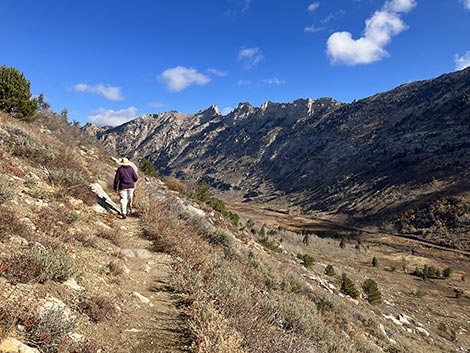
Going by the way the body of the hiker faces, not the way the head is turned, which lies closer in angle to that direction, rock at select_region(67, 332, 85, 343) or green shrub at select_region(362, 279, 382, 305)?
the green shrub

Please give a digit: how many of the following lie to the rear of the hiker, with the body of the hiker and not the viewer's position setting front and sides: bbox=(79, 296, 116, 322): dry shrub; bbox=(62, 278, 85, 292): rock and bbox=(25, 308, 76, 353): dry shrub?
3

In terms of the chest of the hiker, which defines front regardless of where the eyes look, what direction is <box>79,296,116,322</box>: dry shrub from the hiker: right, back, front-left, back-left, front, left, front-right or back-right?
back

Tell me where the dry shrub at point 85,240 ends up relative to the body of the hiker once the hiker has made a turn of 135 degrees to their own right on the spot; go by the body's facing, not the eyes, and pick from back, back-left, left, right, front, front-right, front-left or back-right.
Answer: front-right

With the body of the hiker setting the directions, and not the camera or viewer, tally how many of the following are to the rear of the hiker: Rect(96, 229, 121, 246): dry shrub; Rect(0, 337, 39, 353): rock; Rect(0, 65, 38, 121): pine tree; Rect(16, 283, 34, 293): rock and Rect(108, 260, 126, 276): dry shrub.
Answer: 4

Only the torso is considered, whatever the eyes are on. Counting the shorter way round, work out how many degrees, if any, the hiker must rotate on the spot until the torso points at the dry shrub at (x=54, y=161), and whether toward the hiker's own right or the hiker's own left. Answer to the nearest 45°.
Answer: approximately 90° to the hiker's own left

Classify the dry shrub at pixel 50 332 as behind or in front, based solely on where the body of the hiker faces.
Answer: behind

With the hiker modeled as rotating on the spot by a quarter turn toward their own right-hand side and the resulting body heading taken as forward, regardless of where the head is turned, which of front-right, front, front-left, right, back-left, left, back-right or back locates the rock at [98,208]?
back-right

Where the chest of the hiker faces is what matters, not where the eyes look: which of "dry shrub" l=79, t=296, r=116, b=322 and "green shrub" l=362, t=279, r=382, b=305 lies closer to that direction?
the green shrub

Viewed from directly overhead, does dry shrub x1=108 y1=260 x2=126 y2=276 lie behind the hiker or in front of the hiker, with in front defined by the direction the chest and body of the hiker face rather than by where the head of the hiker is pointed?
behind

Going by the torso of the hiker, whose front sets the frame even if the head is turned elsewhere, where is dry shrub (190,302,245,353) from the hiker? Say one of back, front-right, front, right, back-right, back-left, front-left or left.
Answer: back

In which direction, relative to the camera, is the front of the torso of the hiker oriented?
away from the camera

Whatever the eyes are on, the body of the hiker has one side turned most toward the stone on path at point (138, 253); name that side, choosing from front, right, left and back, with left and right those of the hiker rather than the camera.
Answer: back
